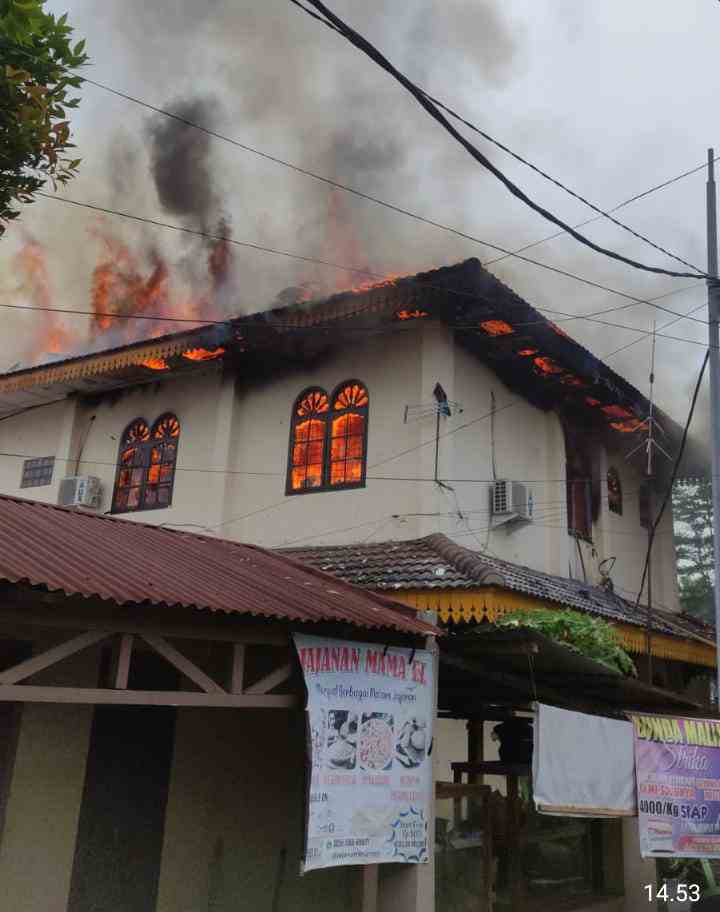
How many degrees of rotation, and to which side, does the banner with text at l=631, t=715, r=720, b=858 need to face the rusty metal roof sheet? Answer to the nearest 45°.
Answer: approximately 45° to its right

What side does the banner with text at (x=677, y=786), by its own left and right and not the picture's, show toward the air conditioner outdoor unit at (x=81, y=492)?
right

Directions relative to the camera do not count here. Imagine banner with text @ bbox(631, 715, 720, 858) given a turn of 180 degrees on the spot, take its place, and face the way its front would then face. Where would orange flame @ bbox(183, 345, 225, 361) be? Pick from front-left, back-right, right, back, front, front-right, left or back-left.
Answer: left

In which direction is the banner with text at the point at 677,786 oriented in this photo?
toward the camera

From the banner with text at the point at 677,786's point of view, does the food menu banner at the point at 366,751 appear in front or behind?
in front

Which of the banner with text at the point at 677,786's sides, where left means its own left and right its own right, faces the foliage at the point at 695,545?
back

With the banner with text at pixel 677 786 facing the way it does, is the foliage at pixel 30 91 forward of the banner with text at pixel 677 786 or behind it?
forward

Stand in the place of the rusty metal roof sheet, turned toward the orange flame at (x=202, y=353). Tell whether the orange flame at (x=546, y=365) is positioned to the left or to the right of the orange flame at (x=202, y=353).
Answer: right
